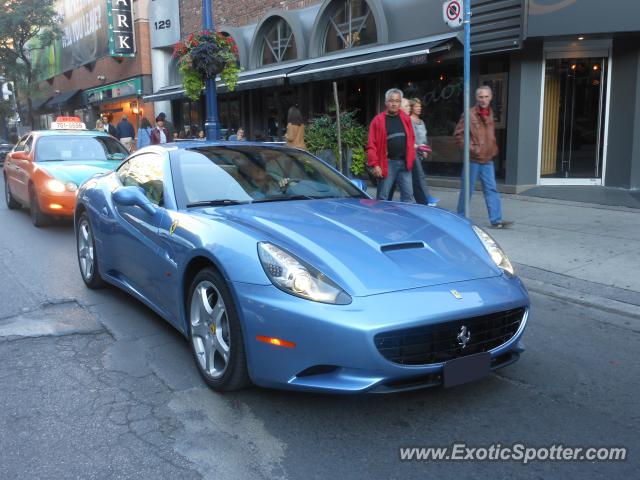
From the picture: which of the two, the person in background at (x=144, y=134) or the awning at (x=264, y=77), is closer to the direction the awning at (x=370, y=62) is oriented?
the person in background

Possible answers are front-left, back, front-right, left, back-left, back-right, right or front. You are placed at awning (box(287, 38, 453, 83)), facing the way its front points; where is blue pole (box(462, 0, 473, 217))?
front-left

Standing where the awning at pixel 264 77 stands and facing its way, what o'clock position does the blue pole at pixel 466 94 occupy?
The blue pole is roughly at 10 o'clock from the awning.

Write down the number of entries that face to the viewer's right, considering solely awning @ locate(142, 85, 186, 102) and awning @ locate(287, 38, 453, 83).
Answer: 0

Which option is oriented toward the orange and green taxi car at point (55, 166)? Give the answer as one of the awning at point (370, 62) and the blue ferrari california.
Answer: the awning

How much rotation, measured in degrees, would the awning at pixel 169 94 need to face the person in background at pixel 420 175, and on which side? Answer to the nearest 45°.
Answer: approximately 45° to its left

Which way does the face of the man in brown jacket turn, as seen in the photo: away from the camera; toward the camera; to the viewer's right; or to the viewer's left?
toward the camera

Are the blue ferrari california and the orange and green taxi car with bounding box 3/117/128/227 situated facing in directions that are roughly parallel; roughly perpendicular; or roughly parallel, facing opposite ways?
roughly parallel

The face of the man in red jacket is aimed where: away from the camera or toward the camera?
toward the camera

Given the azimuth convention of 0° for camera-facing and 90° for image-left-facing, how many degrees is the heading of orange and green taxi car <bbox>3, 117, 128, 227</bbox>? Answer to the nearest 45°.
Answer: approximately 315°

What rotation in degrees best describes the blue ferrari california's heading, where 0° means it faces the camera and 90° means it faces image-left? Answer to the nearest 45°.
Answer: approximately 315°

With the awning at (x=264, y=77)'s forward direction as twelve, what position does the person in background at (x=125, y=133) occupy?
The person in background is roughly at 2 o'clock from the awning.

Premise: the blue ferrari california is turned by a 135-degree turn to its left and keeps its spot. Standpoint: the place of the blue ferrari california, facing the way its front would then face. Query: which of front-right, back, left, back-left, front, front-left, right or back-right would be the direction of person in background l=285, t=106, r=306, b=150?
front

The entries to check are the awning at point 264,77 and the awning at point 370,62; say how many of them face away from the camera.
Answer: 0

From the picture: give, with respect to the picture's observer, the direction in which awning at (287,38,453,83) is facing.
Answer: facing the viewer and to the left of the viewer

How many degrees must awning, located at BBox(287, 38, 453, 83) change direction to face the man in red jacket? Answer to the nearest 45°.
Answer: approximately 45° to its left

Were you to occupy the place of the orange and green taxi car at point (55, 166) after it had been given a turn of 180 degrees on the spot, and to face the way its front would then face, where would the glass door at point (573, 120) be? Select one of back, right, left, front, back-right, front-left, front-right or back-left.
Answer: back-right

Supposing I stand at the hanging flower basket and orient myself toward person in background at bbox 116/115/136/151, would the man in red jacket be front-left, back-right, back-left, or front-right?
back-right
